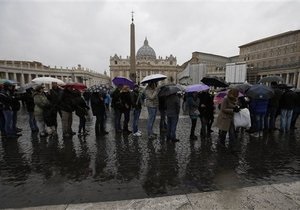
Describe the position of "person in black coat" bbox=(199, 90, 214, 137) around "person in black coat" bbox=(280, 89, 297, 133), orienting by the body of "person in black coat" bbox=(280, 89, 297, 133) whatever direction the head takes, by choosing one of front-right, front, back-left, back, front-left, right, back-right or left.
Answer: back-left

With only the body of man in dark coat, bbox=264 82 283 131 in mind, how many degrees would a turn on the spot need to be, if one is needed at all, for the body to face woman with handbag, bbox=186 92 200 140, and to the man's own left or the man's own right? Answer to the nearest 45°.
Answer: approximately 45° to the man's own left

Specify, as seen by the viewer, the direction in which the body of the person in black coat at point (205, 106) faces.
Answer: away from the camera

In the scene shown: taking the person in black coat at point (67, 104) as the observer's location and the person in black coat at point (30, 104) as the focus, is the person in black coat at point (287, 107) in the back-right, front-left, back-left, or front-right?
back-right

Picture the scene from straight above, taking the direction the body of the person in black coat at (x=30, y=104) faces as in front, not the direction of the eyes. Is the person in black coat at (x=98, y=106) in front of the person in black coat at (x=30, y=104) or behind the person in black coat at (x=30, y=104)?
in front

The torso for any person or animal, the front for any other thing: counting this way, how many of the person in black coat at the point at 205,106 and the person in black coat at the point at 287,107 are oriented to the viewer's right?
0
